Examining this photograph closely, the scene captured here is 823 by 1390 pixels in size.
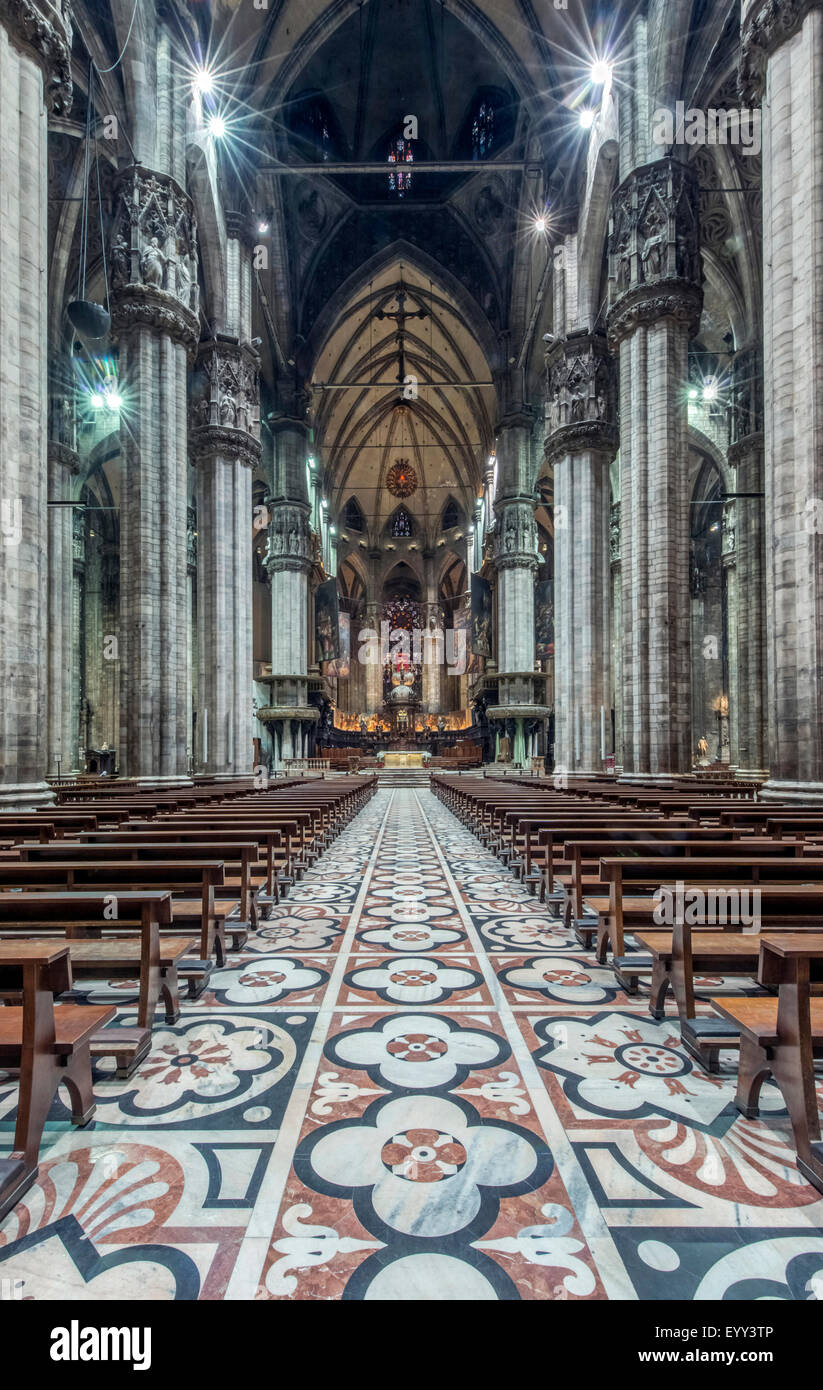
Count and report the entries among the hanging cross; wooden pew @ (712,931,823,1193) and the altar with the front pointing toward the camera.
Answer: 2

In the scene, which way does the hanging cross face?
toward the camera

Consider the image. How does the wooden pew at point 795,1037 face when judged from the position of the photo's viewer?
facing away from the viewer and to the left of the viewer

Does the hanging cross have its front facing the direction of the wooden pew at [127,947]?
yes

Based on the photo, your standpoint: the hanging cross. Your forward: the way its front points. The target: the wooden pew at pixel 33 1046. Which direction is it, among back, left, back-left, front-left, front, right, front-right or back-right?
front

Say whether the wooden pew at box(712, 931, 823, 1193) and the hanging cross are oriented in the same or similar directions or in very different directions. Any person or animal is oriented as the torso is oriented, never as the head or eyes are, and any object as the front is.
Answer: very different directions

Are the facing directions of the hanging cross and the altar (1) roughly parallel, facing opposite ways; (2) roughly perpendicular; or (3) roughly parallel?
roughly parallel

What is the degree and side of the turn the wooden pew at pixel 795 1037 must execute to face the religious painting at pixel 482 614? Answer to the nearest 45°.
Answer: approximately 45° to its right

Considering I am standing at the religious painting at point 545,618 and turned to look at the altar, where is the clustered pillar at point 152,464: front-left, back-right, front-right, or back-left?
front-left

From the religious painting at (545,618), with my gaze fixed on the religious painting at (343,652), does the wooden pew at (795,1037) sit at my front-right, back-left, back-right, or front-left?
back-left

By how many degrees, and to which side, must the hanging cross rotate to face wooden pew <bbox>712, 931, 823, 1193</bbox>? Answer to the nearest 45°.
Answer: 0° — it already faces it

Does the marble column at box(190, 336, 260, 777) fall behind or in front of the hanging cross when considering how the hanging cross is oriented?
in front

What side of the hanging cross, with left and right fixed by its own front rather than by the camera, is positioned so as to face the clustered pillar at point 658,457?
front

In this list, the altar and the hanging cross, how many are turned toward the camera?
2

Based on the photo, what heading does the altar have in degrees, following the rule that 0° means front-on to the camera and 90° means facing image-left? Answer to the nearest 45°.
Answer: approximately 0°
